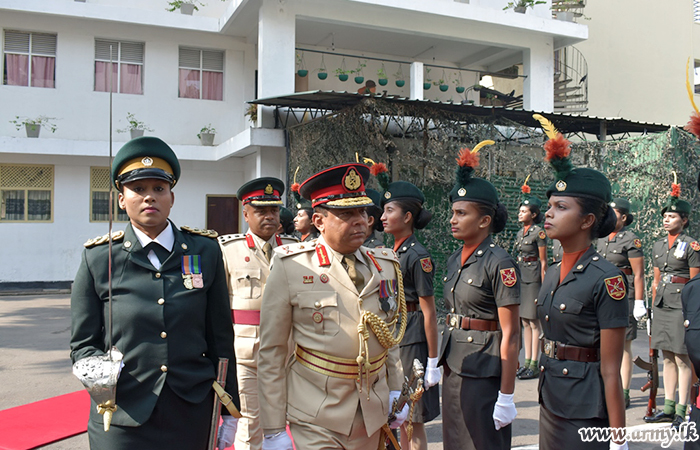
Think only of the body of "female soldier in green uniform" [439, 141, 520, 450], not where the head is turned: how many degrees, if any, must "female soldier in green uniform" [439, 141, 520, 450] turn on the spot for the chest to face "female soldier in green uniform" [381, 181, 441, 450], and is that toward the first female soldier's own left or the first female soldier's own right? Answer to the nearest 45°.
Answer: approximately 90° to the first female soldier's own right

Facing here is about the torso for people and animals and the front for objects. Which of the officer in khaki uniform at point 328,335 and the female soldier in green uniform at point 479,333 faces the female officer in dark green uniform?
the female soldier in green uniform

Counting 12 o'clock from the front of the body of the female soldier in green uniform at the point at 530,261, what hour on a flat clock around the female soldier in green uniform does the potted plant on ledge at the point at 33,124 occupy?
The potted plant on ledge is roughly at 2 o'clock from the female soldier in green uniform.

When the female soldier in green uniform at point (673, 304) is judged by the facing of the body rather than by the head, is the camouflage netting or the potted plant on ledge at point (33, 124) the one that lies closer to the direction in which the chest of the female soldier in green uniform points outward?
the potted plant on ledge

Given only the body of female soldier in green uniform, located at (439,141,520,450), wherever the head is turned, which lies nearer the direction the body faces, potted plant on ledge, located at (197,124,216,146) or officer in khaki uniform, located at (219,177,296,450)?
the officer in khaki uniform
